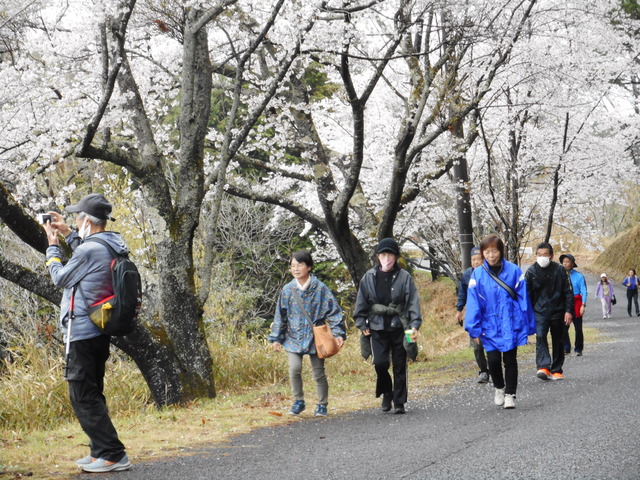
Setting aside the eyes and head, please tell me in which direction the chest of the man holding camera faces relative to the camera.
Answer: to the viewer's left

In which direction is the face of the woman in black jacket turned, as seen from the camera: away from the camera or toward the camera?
toward the camera

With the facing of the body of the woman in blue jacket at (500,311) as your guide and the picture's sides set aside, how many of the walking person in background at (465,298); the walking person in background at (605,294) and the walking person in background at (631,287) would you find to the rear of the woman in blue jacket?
3

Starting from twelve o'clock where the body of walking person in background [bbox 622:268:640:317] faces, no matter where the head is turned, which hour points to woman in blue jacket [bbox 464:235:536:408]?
The woman in blue jacket is roughly at 12 o'clock from the walking person in background.

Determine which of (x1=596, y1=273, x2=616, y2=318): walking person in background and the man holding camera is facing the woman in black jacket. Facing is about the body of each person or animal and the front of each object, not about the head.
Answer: the walking person in background

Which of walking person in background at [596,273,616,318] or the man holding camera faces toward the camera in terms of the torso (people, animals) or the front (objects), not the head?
the walking person in background

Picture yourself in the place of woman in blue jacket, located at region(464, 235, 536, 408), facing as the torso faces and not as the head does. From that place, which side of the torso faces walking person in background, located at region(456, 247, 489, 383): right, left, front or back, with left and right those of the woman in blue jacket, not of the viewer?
back

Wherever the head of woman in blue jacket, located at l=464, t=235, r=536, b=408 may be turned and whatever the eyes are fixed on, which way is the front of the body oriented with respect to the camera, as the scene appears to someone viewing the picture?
toward the camera

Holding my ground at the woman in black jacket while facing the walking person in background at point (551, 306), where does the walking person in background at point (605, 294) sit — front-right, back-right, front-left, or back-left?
front-left

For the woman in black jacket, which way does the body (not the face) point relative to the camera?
toward the camera

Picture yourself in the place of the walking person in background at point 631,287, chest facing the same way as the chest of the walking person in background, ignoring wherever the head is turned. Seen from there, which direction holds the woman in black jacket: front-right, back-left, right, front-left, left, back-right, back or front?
front

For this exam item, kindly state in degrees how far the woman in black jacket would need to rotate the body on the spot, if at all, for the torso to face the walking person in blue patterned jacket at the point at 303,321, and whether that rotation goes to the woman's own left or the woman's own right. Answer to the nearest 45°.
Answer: approximately 90° to the woman's own right

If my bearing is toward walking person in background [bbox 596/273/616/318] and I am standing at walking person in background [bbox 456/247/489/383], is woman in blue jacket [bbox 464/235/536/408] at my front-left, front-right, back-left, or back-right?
back-right

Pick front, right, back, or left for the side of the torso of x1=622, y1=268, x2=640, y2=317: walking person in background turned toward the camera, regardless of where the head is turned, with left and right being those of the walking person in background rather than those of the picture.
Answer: front
